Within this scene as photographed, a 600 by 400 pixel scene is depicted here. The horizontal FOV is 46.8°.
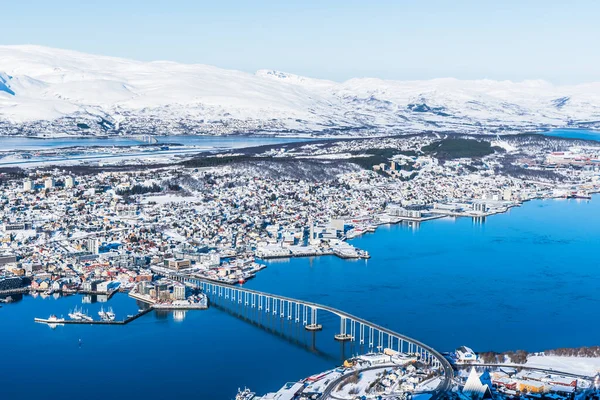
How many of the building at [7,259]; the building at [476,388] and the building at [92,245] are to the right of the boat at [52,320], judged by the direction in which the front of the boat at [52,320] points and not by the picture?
2

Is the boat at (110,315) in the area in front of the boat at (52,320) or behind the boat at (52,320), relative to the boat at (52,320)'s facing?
behind

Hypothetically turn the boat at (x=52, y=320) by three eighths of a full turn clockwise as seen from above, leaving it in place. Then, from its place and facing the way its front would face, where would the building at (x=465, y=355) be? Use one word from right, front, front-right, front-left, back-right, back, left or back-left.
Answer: right

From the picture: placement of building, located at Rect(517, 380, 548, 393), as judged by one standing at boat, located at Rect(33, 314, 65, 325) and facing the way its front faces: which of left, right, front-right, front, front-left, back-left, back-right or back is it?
back-left

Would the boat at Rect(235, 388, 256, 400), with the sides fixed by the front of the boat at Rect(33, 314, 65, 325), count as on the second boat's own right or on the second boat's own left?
on the second boat's own left

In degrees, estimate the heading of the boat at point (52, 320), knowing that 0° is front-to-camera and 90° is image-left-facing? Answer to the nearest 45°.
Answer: approximately 90°

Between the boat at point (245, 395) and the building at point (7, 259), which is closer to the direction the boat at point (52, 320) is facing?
the building

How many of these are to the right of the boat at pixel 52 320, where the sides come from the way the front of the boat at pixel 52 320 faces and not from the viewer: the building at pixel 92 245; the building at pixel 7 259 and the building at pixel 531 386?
2

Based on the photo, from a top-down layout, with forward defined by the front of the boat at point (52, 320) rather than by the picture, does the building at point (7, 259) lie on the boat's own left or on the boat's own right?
on the boat's own right

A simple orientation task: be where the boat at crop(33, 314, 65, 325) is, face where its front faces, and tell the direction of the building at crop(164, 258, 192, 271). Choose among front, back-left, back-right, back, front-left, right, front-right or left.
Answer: back-right

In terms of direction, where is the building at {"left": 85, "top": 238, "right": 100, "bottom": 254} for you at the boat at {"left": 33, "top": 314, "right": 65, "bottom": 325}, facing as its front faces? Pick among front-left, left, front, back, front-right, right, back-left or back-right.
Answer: right

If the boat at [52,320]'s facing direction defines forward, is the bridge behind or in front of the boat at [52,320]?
behind

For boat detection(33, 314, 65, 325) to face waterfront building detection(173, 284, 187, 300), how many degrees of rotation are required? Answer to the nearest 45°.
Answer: approximately 180°
